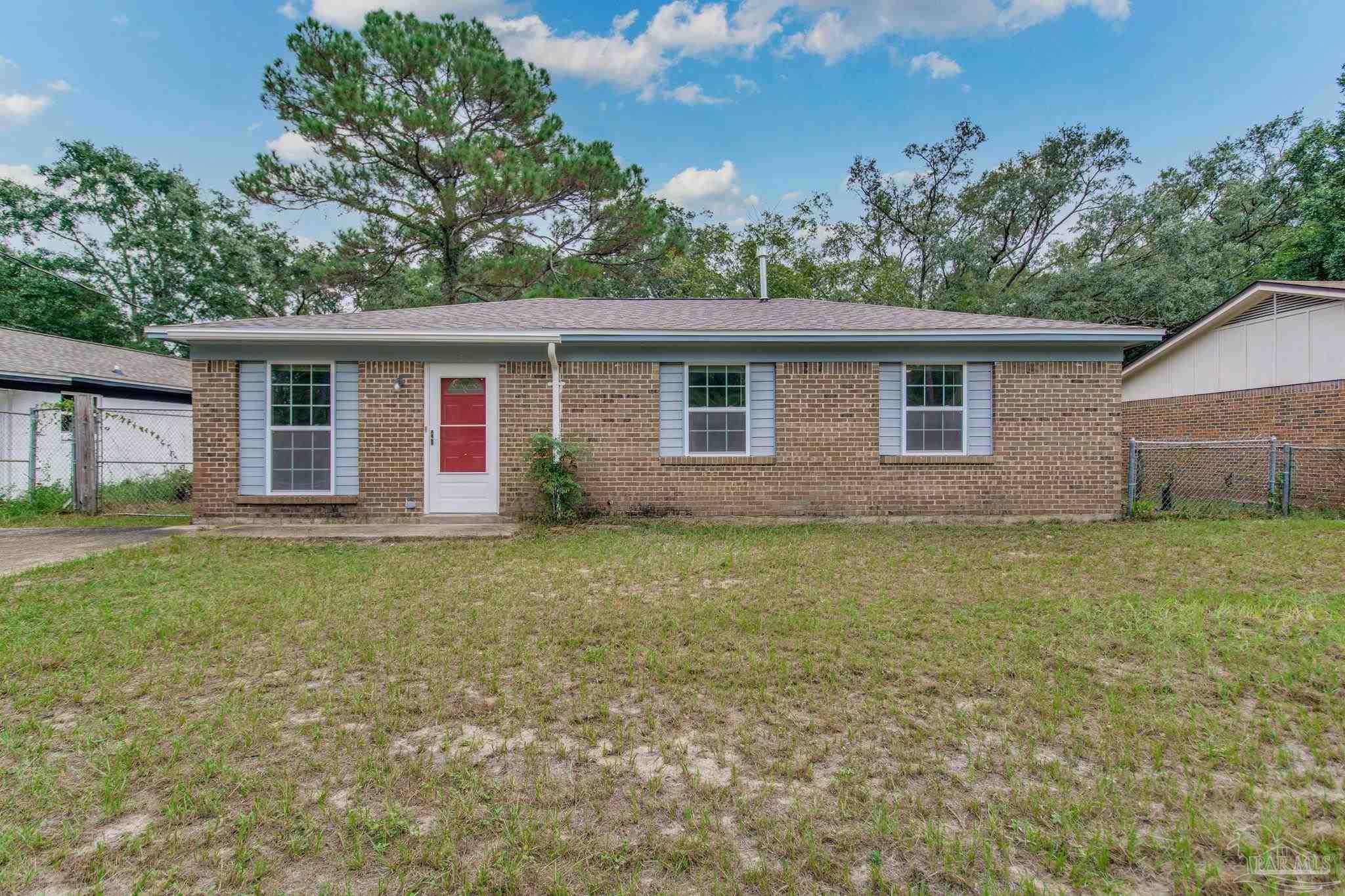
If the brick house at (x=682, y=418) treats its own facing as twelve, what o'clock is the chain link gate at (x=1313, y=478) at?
The chain link gate is roughly at 9 o'clock from the brick house.

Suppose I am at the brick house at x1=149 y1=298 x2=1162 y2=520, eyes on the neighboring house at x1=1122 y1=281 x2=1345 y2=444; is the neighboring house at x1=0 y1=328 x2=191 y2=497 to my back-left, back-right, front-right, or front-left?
back-left

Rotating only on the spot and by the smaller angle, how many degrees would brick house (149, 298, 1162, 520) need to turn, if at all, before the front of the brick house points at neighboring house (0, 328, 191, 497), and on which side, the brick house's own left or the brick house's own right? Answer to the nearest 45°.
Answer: approximately 90° to the brick house's own right

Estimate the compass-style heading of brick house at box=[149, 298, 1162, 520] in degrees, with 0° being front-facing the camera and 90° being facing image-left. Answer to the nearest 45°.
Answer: approximately 0°

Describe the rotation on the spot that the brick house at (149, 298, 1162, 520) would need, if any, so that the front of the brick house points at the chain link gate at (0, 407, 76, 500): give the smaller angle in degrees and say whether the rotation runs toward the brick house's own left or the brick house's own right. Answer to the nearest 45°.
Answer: approximately 90° to the brick house's own right

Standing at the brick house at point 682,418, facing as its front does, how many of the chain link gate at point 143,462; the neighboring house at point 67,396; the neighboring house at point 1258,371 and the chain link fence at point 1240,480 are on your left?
2

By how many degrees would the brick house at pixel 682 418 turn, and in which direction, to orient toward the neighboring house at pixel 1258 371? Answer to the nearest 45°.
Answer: approximately 90° to its left

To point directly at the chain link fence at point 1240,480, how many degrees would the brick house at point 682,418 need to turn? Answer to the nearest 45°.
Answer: approximately 90° to its left

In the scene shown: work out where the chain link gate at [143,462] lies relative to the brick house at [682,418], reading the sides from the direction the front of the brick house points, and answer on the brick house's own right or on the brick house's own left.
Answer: on the brick house's own right
